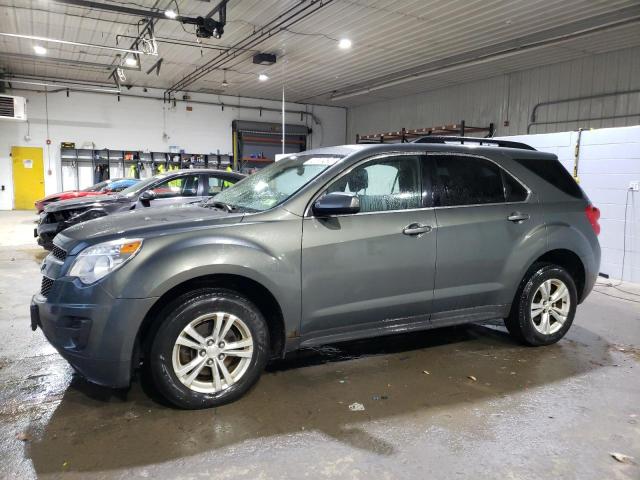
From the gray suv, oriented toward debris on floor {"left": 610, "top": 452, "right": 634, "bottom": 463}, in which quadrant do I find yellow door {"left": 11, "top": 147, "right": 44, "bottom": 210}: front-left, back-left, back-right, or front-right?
back-left

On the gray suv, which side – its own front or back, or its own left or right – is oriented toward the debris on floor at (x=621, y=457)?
left

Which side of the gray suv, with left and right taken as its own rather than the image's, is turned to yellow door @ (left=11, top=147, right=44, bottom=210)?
right

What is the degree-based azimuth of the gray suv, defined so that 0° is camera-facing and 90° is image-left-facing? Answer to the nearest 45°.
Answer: approximately 45°
